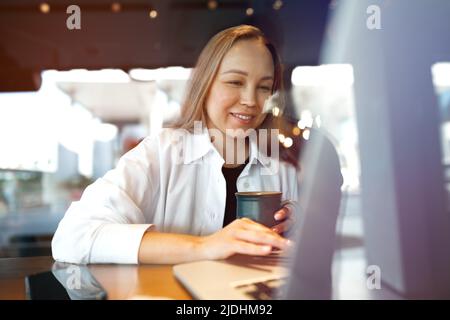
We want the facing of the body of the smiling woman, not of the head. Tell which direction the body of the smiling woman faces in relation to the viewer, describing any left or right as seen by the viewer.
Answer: facing the viewer and to the right of the viewer
